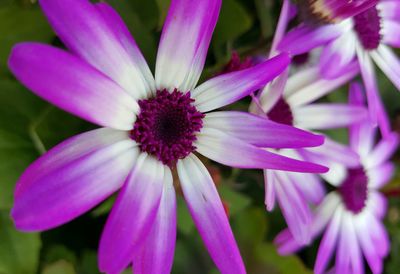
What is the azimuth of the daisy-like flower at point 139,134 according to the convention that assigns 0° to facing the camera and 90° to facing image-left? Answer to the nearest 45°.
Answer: approximately 0°
